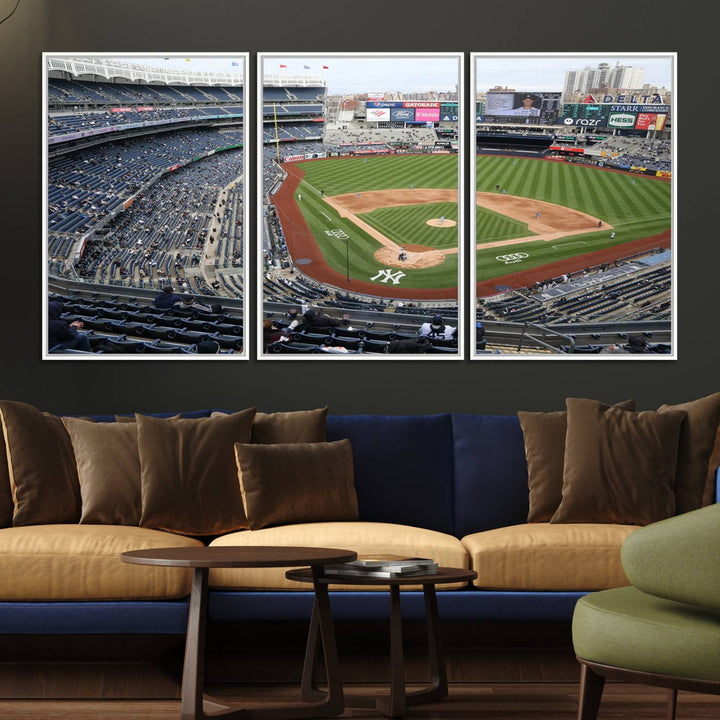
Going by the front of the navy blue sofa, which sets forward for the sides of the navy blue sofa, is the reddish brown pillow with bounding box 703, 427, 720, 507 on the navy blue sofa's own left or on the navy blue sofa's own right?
on the navy blue sofa's own left

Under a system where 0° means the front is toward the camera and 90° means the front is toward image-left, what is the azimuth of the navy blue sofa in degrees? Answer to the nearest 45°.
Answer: approximately 0°

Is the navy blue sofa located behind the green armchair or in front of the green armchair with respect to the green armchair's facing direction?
in front

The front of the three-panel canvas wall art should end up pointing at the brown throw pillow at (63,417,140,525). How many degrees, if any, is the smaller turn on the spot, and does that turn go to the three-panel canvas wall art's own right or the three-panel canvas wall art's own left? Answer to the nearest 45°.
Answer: approximately 45° to the three-panel canvas wall art's own right

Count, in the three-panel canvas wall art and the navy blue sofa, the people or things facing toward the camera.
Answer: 2

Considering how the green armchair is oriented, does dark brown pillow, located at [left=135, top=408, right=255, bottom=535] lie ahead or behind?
ahead

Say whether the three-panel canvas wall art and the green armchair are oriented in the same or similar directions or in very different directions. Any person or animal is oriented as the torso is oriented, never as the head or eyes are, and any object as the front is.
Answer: very different directions

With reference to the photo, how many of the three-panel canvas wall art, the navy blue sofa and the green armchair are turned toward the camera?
2
